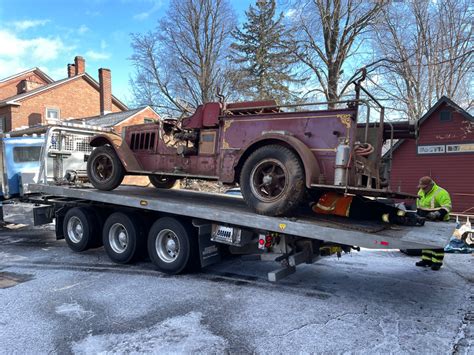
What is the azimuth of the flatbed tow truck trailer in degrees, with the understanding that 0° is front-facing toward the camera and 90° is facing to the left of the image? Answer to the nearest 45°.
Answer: approximately 135°

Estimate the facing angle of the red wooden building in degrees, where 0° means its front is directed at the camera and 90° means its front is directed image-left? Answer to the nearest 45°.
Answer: approximately 0°

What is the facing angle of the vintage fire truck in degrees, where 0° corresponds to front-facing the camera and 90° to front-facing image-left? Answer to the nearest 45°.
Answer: approximately 135°

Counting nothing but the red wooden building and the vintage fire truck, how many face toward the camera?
1

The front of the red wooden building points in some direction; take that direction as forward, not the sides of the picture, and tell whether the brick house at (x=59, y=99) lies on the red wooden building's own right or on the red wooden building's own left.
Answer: on the red wooden building's own right

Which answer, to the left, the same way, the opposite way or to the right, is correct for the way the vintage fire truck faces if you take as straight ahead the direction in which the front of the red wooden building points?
to the right

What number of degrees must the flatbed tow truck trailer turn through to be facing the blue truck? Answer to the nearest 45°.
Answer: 0° — it already faces it

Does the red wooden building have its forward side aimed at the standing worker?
yes

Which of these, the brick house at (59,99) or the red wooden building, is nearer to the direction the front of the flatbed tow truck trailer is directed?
the brick house

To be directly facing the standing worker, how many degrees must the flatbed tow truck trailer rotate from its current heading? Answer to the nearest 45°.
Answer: approximately 135° to its right

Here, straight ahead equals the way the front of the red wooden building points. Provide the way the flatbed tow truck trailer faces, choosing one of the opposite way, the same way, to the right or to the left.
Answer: to the right

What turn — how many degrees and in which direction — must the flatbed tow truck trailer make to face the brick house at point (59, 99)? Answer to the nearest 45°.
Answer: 0° — it already faces it

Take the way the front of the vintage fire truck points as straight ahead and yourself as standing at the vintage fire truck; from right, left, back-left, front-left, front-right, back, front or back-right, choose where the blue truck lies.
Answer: front

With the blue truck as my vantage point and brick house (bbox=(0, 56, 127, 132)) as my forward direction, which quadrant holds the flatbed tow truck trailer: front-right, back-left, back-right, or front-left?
back-right

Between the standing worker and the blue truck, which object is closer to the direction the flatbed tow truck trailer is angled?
the blue truck

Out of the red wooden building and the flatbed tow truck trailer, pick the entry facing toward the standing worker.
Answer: the red wooden building
